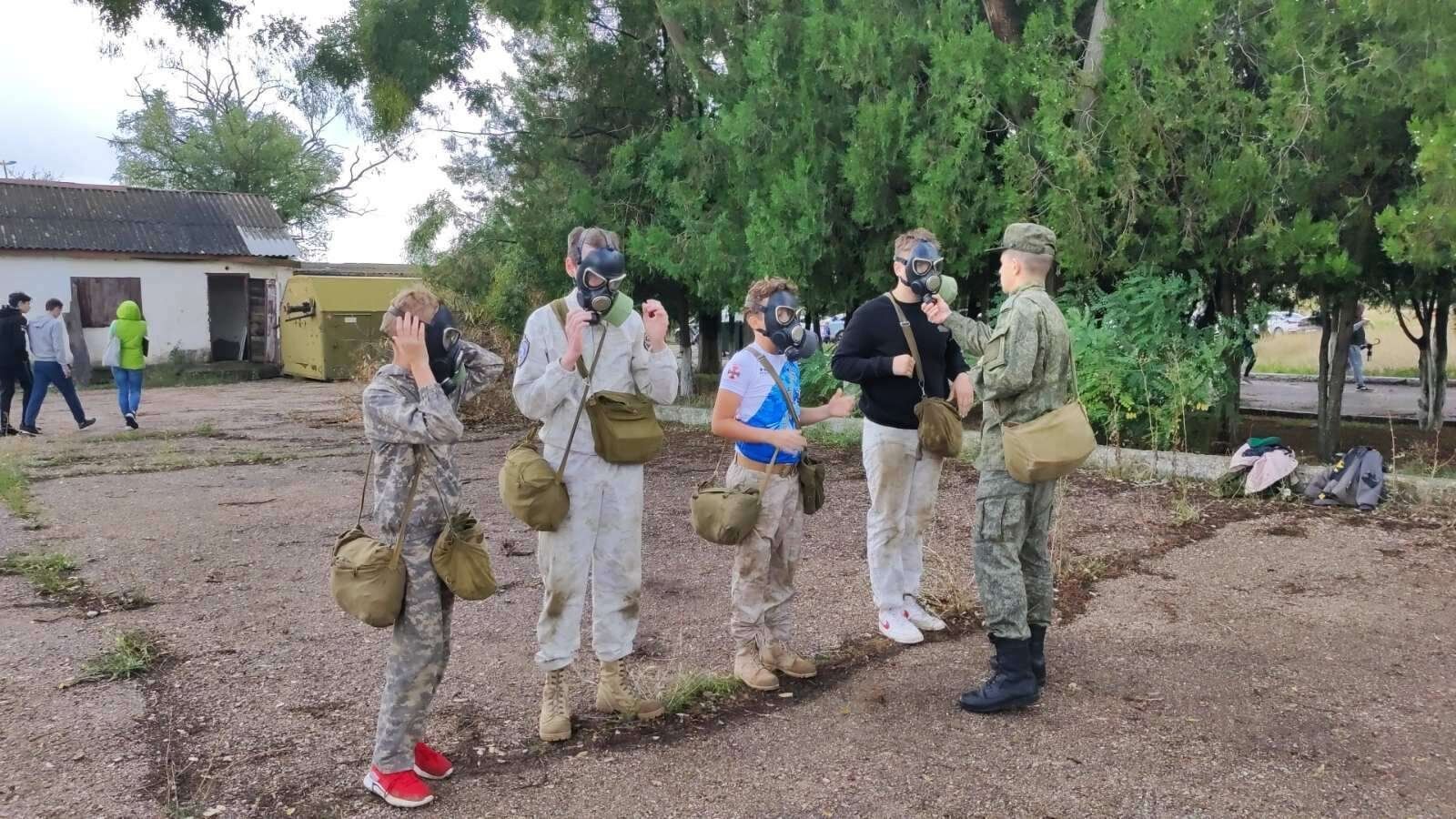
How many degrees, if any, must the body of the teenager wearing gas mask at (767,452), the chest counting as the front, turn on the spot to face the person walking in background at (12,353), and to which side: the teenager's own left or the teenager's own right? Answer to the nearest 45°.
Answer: approximately 180°

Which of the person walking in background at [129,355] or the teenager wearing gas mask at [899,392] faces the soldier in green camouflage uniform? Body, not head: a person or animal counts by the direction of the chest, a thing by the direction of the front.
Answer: the teenager wearing gas mask

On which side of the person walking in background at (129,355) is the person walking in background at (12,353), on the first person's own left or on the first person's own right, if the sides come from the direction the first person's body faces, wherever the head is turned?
on the first person's own left

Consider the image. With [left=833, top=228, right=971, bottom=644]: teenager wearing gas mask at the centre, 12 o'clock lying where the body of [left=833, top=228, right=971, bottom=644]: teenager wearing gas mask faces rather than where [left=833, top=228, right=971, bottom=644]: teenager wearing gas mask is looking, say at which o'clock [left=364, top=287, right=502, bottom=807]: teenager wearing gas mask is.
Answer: [left=364, top=287, right=502, bottom=807]: teenager wearing gas mask is roughly at 3 o'clock from [left=833, top=228, right=971, bottom=644]: teenager wearing gas mask.

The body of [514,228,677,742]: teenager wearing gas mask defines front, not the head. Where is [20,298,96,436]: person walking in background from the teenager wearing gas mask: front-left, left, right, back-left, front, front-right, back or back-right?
back

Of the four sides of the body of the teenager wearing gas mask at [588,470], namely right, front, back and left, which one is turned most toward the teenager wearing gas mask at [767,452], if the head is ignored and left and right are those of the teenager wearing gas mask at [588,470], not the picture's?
left

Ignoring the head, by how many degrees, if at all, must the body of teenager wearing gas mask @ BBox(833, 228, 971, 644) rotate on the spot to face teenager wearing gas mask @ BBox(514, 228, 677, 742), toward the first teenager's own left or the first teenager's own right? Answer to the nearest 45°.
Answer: approximately 90° to the first teenager's own right

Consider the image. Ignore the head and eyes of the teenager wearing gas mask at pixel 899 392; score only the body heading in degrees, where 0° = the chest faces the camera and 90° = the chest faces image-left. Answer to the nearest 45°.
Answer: approximately 315°

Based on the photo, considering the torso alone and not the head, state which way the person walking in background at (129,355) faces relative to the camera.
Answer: away from the camera

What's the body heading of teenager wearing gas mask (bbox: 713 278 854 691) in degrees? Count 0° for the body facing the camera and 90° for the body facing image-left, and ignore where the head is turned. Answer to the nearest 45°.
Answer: approximately 315°
